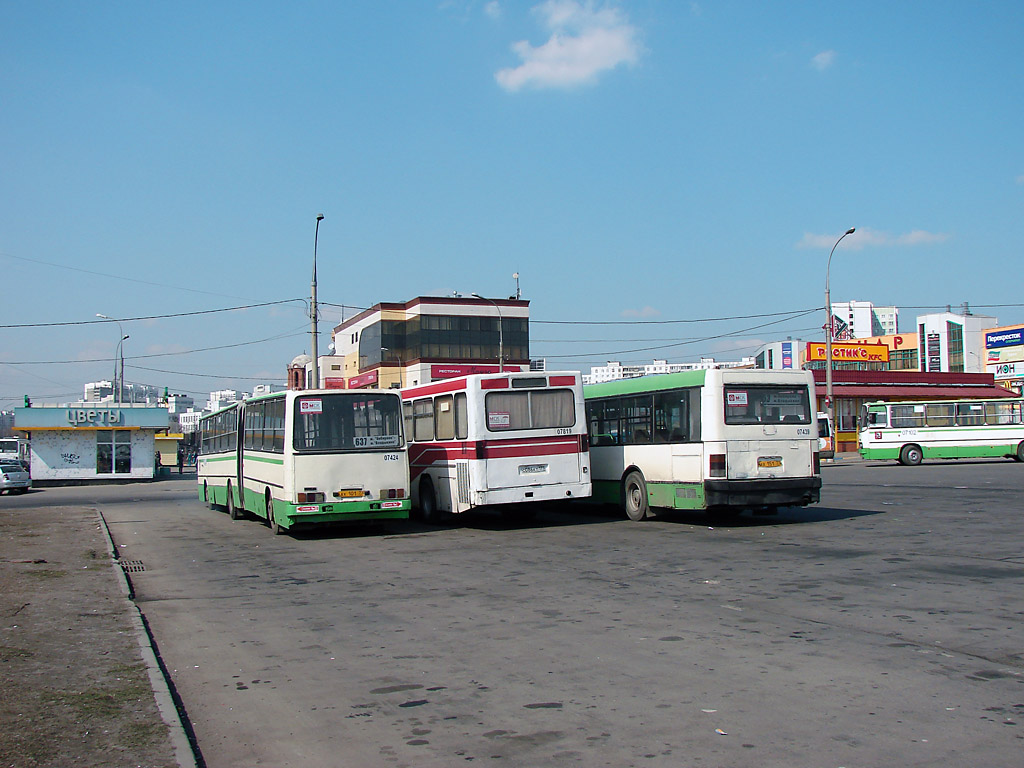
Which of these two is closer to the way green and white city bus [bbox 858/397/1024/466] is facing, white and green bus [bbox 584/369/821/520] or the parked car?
the parked car

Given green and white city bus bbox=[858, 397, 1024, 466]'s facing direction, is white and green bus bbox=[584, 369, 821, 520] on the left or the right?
on its left

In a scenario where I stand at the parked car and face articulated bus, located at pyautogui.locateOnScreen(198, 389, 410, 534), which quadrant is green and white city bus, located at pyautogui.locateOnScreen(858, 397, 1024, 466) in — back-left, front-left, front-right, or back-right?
front-left

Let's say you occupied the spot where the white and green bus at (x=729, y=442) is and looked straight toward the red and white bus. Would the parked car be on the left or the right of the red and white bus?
right

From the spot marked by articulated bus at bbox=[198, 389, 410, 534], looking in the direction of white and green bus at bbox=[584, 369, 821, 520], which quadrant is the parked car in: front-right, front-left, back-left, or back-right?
back-left

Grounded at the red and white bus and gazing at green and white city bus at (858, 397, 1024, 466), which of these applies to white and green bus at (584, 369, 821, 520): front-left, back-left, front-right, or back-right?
front-right

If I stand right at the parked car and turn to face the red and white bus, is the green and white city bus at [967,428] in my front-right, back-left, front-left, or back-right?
front-left

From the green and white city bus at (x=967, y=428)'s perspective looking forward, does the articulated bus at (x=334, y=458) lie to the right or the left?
on its left

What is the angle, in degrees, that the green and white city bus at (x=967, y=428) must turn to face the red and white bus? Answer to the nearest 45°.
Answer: approximately 90° to its left

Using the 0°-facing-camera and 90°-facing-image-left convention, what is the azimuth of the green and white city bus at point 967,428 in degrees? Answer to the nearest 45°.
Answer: approximately 90°
